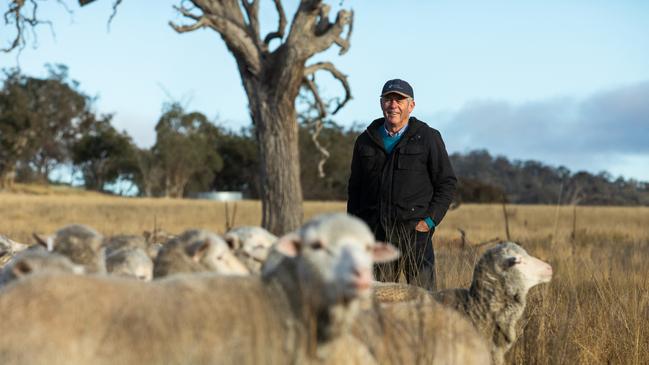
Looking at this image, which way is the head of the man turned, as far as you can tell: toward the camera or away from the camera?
toward the camera

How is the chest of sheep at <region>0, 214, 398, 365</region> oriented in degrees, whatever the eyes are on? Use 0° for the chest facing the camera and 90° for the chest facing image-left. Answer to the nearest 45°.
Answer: approximately 270°

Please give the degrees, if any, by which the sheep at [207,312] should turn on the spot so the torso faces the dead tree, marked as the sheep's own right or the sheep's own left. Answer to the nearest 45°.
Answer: approximately 90° to the sheep's own left

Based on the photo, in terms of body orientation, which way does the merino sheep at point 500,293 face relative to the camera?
to the viewer's right

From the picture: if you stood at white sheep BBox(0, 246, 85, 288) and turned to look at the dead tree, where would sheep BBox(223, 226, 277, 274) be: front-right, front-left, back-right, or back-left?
front-right

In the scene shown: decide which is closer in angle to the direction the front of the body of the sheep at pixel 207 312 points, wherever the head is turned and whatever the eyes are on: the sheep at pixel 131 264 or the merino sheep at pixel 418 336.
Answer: the merino sheep

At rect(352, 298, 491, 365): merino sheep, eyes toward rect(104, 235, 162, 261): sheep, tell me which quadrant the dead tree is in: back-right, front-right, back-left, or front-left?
front-right

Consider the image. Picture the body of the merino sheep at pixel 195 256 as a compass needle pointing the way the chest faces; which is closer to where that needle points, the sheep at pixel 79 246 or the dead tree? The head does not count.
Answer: the dead tree

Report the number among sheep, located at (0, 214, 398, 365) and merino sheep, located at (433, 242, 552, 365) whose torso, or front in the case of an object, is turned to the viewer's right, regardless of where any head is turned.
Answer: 2
